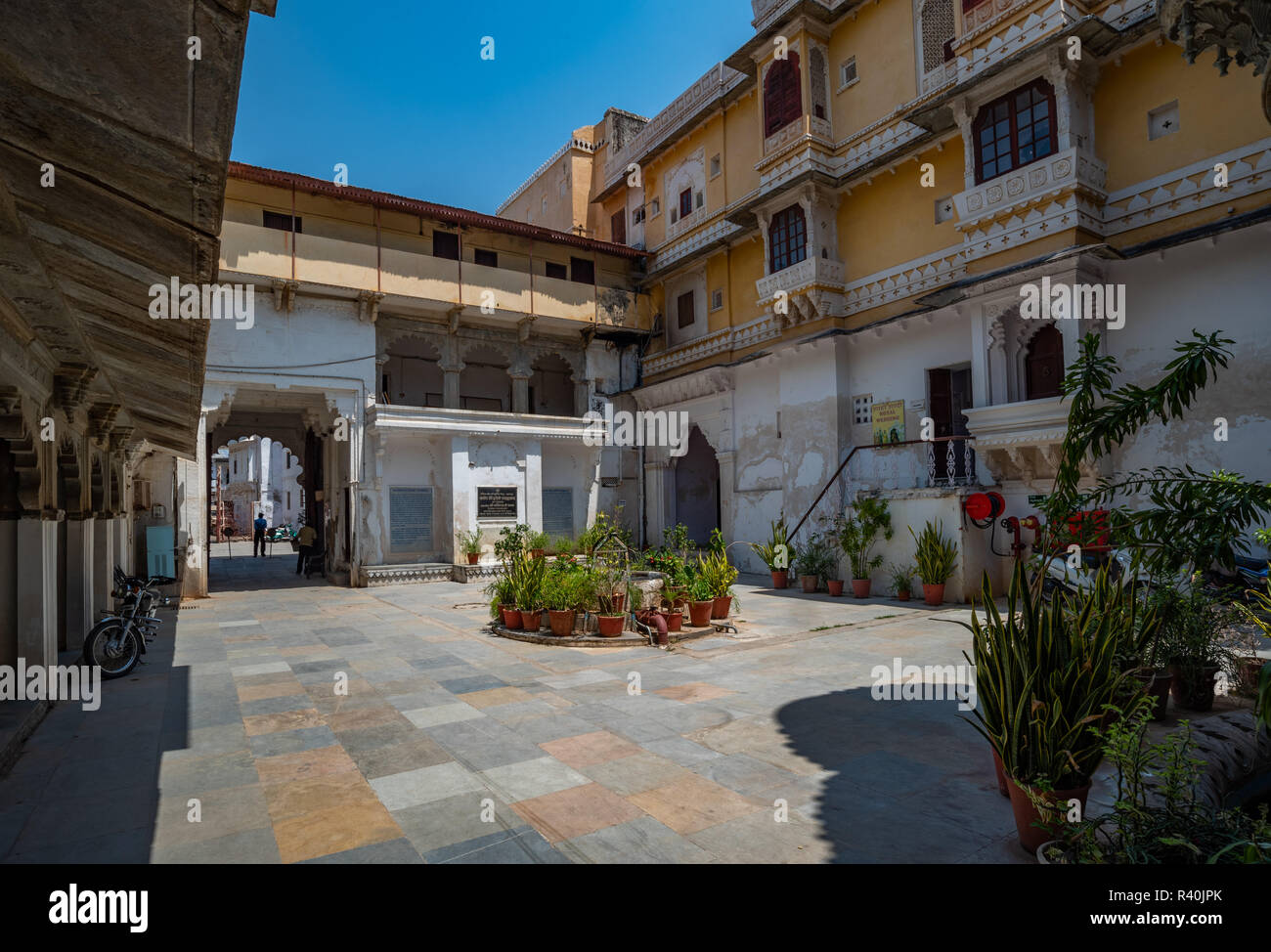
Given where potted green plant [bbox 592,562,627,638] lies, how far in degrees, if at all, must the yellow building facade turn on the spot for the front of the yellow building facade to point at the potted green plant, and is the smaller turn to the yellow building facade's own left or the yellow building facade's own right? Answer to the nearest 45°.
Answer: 0° — it already faces it

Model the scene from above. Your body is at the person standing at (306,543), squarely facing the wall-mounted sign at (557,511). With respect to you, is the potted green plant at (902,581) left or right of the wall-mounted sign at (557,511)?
right

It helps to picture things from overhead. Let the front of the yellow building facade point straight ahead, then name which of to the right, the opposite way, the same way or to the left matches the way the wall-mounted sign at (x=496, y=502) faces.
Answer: to the left

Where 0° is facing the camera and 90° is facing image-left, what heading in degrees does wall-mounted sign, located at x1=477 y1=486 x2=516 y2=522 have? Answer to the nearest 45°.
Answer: approximately 0°

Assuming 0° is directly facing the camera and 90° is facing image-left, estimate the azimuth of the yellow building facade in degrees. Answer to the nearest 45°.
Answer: approximately 45°

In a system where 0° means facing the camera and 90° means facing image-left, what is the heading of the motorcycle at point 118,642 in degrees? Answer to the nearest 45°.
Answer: approximately 45°

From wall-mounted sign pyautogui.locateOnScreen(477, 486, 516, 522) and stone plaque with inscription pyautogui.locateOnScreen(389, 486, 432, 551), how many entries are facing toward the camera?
2
